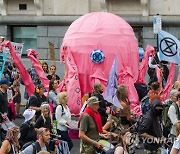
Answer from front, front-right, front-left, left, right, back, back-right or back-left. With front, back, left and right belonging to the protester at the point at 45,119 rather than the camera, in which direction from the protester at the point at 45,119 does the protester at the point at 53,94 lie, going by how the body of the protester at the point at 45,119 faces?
back-left

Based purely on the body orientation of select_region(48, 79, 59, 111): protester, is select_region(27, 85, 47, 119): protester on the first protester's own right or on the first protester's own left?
on the first protester's own right
